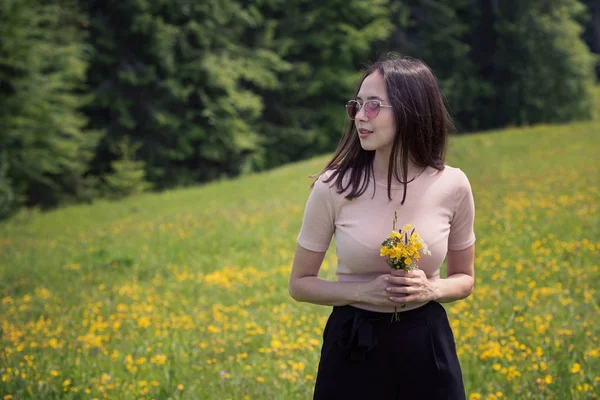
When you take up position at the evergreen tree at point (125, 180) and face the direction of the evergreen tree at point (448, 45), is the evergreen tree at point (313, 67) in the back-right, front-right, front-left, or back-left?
front-left

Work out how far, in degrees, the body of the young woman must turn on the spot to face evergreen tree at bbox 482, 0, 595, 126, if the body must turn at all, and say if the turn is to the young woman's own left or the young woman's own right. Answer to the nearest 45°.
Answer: approximately 180°

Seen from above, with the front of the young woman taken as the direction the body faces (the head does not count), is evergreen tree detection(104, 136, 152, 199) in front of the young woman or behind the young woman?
behind

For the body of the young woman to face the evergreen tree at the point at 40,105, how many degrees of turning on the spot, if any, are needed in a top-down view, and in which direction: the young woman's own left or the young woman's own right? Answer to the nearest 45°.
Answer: approximately 135° to the young woman's own right

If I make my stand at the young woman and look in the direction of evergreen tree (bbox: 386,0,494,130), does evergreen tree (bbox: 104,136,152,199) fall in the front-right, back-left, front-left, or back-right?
front-left

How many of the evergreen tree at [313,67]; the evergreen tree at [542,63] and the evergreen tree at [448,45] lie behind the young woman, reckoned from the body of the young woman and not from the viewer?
3

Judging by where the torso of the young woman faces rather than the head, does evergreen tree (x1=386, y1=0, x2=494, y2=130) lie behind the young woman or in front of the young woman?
behind

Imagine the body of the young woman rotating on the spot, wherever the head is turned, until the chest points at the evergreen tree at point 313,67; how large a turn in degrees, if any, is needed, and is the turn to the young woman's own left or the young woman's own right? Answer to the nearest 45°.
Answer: approximately 180°

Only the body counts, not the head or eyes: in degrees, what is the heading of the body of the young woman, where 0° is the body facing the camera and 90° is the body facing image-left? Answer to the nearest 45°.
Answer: approximately 0°

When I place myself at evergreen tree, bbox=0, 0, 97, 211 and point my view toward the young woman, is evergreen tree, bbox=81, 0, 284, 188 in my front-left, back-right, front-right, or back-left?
back-left
